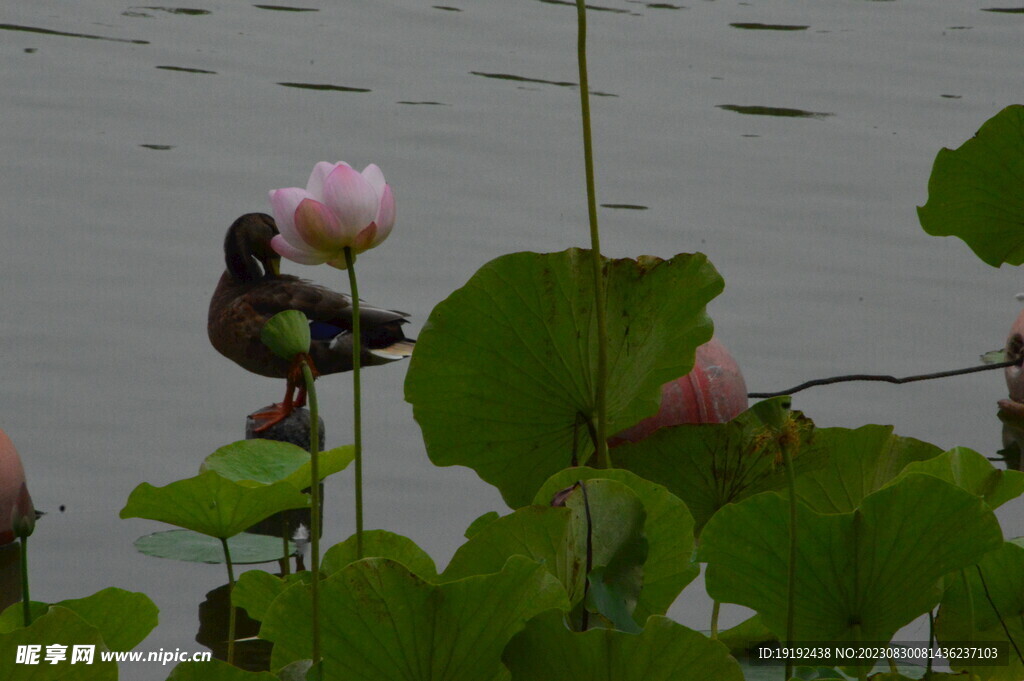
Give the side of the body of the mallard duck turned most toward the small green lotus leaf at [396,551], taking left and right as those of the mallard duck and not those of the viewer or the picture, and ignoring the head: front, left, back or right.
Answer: left

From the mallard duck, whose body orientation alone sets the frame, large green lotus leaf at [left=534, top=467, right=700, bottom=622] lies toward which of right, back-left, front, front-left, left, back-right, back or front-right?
left

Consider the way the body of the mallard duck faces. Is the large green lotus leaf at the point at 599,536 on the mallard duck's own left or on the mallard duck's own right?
on the mallard duck's own left

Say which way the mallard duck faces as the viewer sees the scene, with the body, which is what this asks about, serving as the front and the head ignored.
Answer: to the viewer's left

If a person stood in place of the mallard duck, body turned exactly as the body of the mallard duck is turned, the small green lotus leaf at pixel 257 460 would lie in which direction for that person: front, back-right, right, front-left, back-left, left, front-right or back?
left

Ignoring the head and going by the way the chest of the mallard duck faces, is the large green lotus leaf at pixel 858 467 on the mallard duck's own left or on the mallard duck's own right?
on the mallard duck's own left

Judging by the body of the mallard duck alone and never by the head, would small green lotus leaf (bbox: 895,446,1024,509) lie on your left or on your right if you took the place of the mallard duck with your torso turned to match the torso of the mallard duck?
on your left

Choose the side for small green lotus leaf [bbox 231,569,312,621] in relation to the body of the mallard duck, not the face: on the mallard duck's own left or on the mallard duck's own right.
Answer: on the mallard duck's own left
